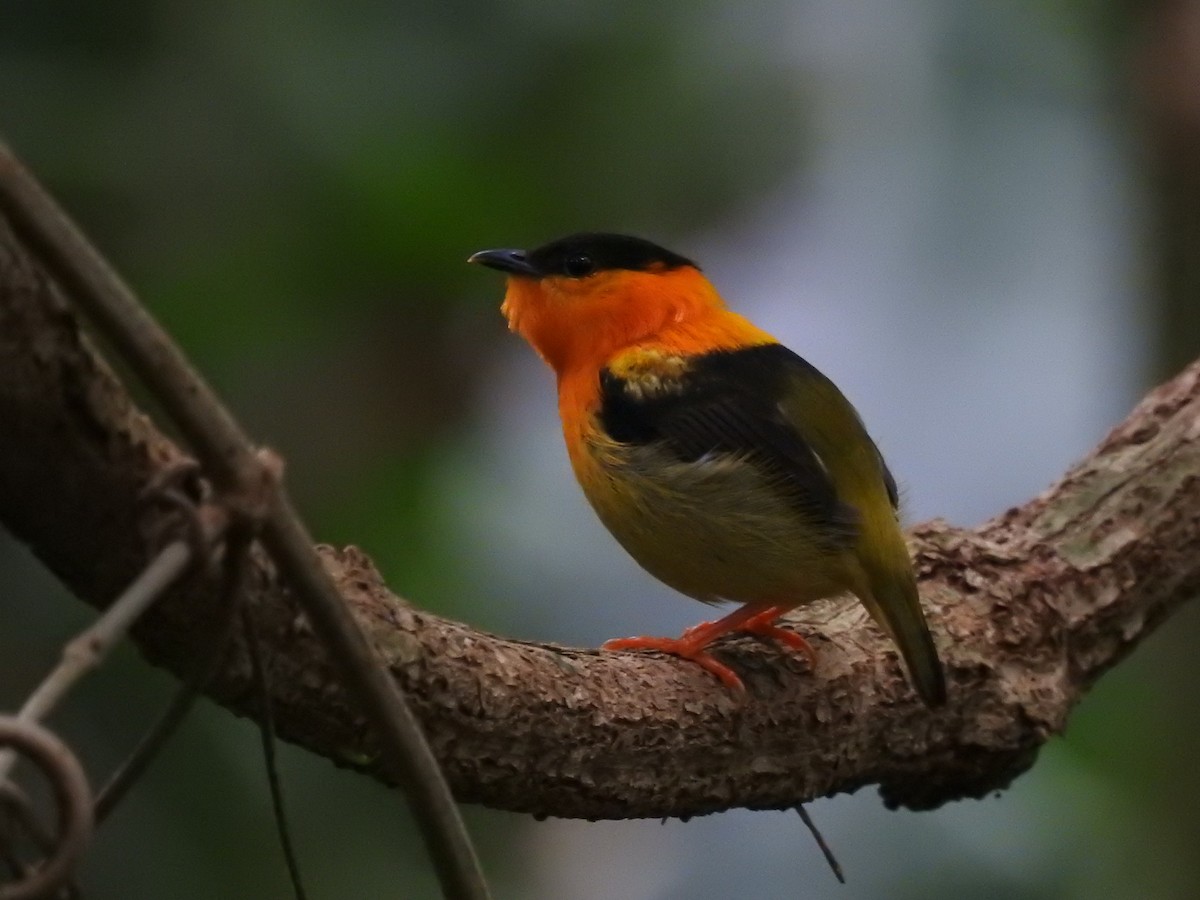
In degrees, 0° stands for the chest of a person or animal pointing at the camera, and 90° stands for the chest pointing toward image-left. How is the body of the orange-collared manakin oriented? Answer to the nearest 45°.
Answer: approximately 90°
